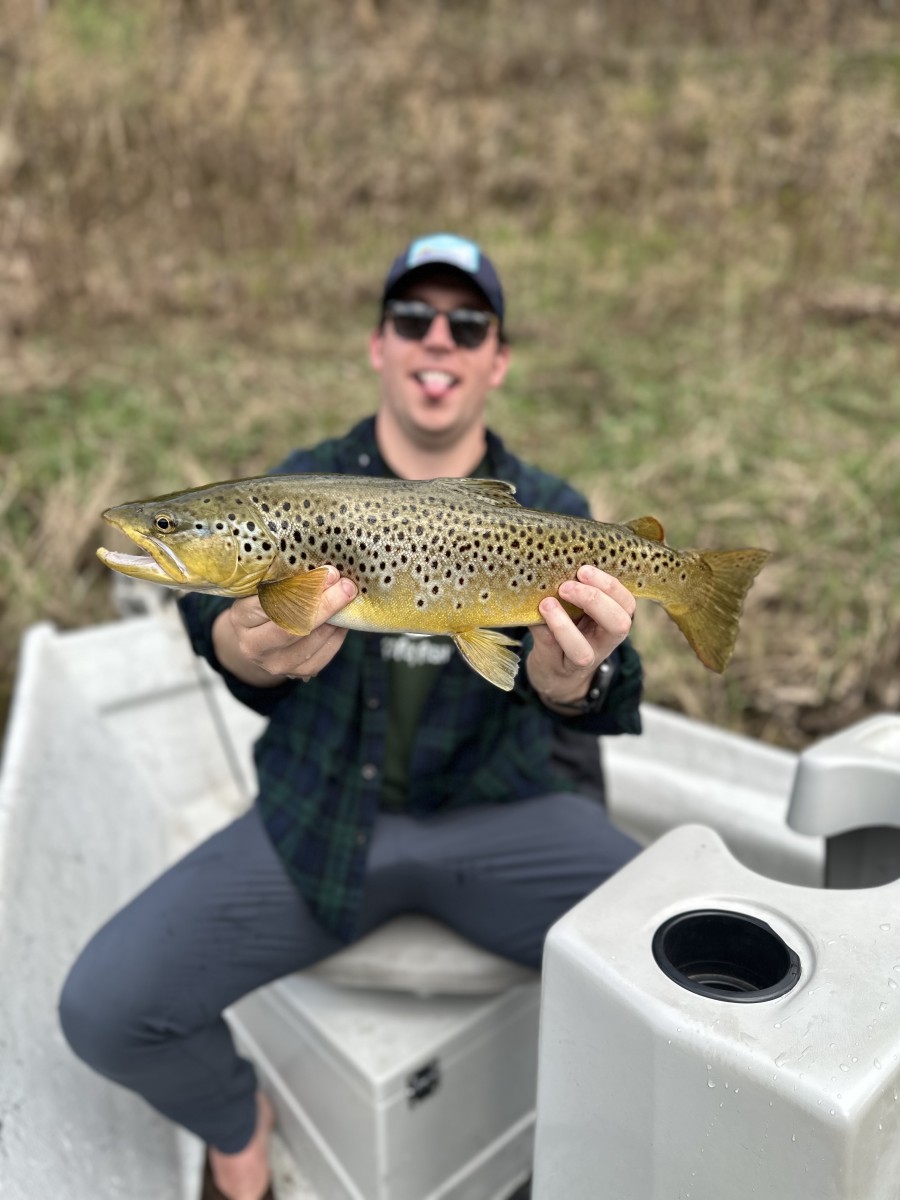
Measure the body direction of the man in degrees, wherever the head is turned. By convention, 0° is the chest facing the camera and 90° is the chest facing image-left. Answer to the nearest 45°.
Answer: approximately 0°

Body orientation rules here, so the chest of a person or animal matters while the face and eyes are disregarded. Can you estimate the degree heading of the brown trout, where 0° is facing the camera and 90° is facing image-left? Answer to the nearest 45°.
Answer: approximately 90°

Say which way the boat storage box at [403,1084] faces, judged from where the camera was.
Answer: facing the viewer and to the right of the viewer
